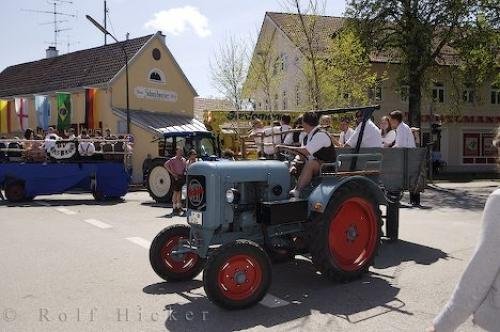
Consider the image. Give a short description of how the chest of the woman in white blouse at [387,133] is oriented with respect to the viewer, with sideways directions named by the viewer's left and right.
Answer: facing to the left of the viewer

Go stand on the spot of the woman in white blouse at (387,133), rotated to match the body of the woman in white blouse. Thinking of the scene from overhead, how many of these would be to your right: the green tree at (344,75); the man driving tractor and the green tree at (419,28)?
2

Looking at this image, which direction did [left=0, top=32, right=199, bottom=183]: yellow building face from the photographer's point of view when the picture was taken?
facing the viewer and to the right of the viewer

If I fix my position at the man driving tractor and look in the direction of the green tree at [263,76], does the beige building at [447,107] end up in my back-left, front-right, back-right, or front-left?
front-right

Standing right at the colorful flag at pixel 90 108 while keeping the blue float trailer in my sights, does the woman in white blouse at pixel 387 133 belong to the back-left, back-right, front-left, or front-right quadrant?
front-left

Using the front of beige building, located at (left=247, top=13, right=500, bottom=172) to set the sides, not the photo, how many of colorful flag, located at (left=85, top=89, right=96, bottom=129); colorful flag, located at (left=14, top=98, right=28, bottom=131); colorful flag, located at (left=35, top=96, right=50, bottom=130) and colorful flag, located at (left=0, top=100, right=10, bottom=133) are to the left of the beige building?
0

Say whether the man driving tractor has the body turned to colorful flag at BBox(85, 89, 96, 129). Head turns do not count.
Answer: no

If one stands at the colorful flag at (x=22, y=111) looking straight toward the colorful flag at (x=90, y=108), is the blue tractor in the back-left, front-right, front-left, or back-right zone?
front-right

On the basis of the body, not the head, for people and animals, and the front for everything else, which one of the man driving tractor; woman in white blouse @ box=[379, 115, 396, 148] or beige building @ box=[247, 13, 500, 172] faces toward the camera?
the beige building

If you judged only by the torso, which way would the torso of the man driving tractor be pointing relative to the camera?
to the viewer's left
